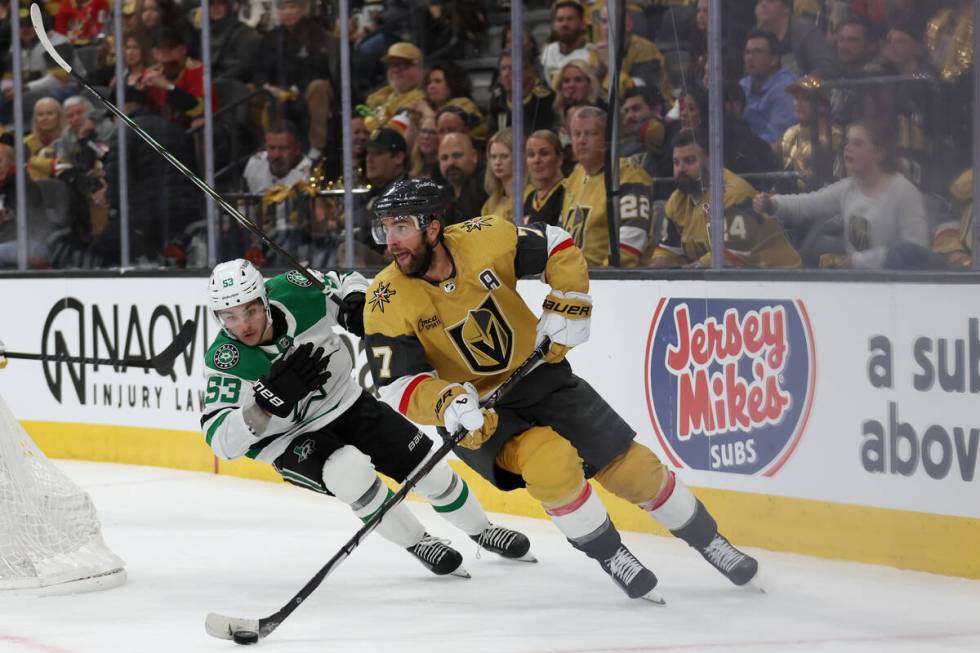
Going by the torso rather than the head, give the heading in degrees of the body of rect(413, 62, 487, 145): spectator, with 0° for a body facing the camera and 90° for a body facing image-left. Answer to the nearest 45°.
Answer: approximately 45°

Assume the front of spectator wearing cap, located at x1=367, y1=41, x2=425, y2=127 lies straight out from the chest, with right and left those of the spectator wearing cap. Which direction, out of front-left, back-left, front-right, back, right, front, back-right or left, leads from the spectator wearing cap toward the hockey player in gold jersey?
front-left

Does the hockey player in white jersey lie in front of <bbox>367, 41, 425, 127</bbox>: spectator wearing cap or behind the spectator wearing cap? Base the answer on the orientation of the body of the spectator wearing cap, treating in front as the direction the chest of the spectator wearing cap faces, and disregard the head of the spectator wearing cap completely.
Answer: in front

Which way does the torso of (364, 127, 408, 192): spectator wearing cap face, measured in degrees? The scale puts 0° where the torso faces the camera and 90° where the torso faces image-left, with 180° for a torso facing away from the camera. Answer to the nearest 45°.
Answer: approximately 45°

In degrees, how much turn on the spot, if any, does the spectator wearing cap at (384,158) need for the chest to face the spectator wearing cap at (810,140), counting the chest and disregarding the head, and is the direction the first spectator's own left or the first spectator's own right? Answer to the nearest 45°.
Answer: approximately 90° to the first spectator's own left

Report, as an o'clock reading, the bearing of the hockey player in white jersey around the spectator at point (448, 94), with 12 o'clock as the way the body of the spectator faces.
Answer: The hockey player in white jersey is roughly at 11 o'clock from the spectator.

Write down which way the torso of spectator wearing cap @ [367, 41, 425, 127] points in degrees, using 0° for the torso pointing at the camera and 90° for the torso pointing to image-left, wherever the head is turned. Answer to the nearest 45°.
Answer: approximately 45°
